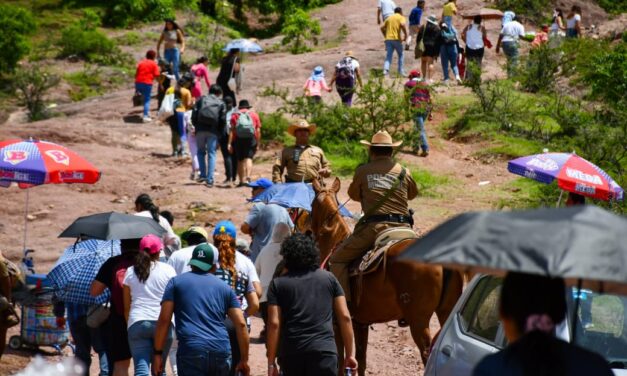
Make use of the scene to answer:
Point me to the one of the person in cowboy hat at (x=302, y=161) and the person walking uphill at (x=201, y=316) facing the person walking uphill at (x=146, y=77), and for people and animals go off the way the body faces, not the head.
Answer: the person walking uphill at (x=201, y=316)

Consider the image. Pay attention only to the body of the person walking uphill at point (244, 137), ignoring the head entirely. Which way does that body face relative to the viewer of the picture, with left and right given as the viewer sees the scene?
facing away from the viewer

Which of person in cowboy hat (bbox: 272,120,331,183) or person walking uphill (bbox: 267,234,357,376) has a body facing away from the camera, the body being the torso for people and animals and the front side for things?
person walking uphill (bbox: 267,234,357,376)

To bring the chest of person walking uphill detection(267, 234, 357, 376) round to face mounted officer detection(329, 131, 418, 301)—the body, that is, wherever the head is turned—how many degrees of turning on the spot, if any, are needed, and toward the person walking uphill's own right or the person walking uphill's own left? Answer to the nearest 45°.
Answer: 0° — they already face them

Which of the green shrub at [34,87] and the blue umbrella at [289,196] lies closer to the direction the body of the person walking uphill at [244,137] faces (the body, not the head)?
the green shrub

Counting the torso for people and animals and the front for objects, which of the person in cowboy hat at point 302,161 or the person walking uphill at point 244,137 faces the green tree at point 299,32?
the person walking uphill at point 244,137

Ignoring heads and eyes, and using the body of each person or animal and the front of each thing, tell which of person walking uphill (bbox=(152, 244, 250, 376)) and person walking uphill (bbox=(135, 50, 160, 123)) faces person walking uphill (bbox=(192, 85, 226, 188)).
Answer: person walking uphill (bbox=(152, 244, 250, 376))

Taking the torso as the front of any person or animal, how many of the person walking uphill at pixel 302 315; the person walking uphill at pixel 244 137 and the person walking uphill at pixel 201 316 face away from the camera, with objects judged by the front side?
3

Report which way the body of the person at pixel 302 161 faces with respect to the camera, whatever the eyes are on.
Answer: toward the camera

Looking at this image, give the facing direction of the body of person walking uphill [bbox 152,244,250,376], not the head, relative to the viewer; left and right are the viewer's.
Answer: facing away from the viewer

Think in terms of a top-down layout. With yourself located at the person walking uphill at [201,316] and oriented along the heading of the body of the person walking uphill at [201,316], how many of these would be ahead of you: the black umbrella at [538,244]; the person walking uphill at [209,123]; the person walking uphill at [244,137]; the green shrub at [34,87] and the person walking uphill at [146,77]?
4

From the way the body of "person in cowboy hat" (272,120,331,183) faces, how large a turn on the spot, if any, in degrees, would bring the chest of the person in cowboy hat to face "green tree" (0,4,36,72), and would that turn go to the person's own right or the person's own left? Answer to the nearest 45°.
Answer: approximately 135° to the person's own right

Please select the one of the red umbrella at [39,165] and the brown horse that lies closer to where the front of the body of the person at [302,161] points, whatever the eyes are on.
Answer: the brown horse

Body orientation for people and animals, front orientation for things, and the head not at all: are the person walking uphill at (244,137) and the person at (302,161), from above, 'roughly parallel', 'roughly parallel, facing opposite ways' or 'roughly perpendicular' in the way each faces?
roughly parallel, facing opposite ways

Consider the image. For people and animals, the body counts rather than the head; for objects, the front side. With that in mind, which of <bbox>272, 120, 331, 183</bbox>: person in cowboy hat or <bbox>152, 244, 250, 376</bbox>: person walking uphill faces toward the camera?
<bbox>272, 120, 331, 183</bbox>: person in cowboy hat

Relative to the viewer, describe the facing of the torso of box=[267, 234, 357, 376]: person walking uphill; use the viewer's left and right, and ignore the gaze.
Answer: facing away from the viewer
